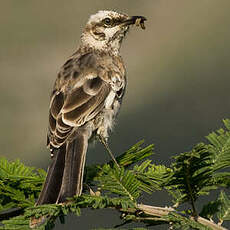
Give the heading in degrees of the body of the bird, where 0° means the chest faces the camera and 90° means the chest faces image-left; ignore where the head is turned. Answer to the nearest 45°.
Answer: approximately 225°
